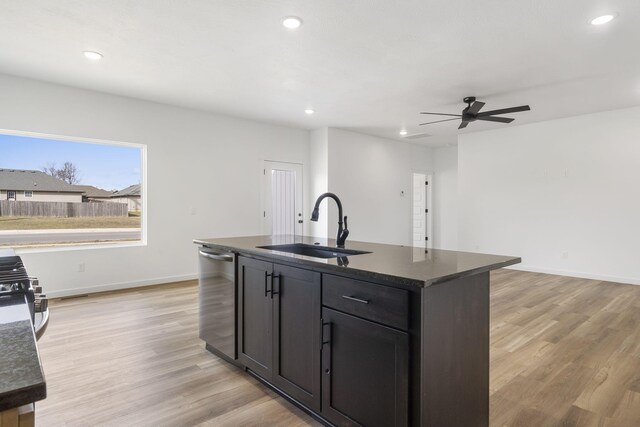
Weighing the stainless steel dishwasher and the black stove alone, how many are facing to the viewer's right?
1

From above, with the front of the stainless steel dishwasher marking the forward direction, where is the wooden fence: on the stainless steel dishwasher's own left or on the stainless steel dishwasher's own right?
on the stainless steel dishwasher's own right

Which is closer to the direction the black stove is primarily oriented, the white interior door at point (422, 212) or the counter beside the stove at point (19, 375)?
the white interior door

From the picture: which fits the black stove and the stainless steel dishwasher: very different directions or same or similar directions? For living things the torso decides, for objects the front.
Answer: very different directions

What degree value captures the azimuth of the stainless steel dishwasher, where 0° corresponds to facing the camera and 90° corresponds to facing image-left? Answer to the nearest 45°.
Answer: approximately 45°

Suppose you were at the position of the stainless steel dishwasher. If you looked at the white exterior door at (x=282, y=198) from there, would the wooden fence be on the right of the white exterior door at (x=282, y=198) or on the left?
left

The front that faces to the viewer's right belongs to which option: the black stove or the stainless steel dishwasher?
the black stove

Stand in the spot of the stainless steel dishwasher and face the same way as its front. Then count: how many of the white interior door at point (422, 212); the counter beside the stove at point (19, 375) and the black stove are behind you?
1

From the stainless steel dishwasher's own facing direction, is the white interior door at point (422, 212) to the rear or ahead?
to the rear

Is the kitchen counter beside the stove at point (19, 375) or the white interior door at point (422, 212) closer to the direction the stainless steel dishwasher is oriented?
the kitchen counter beside the stove

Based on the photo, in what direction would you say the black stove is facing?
to the viewer's right

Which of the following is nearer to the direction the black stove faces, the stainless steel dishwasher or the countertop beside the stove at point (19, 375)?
the stainless steel dishwasher

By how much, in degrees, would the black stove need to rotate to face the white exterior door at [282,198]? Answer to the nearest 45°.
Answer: approximately 45° to its left
